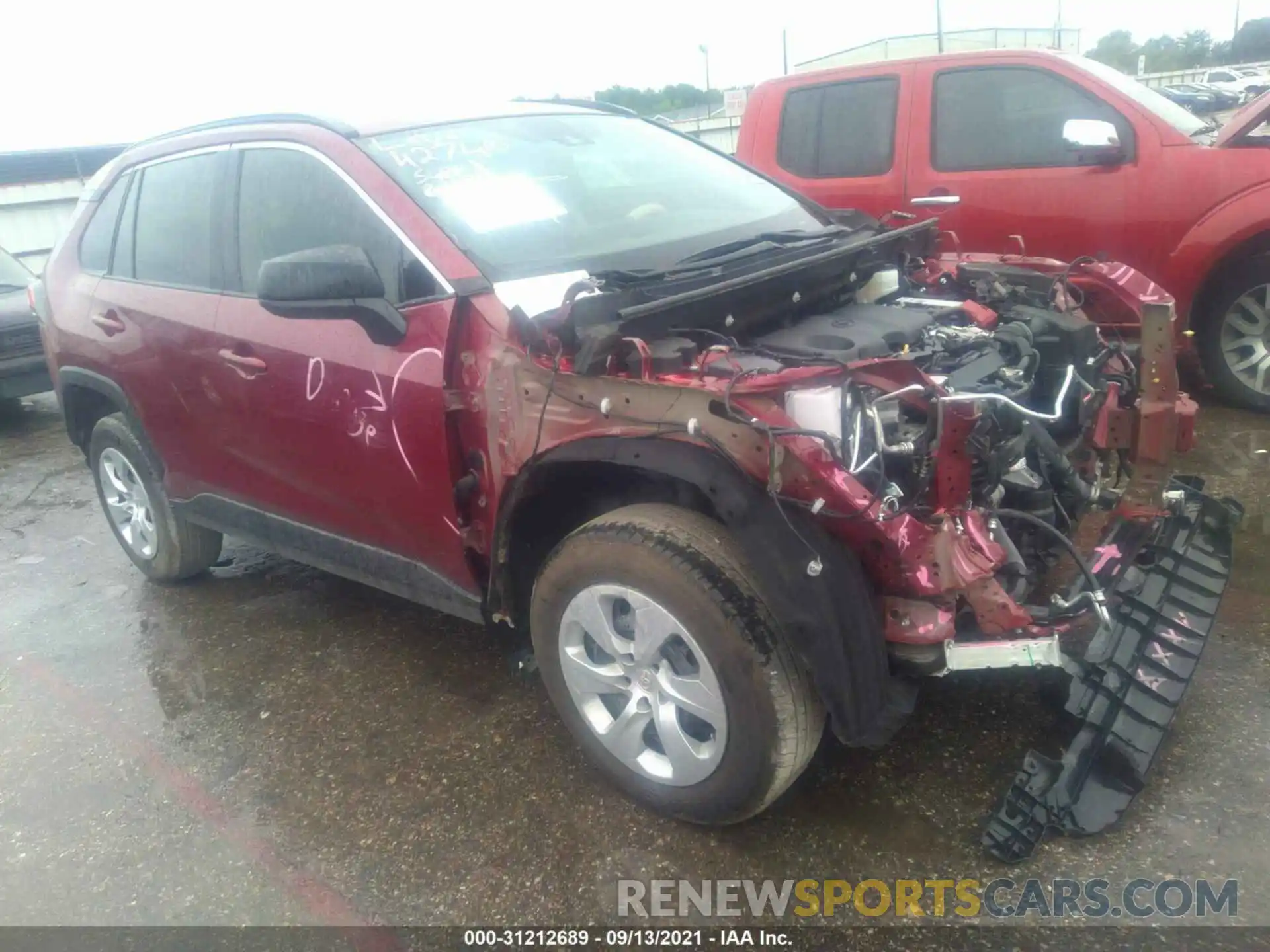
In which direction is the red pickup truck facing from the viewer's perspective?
to the viewer's right

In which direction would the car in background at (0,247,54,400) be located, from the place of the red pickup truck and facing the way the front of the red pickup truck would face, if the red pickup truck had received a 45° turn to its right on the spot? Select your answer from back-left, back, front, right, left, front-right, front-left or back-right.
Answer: back-right

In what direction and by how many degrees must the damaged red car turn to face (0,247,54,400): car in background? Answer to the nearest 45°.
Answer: approximately 180°

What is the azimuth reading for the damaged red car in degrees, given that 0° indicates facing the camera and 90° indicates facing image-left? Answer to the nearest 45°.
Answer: approximately 315°

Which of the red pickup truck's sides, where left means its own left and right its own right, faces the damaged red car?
right

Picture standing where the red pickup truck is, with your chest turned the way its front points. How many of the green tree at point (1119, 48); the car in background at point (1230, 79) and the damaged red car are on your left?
2

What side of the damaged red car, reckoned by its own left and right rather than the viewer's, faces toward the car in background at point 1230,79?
left

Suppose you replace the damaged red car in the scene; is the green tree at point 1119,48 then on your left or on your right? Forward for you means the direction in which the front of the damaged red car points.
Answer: on your left
